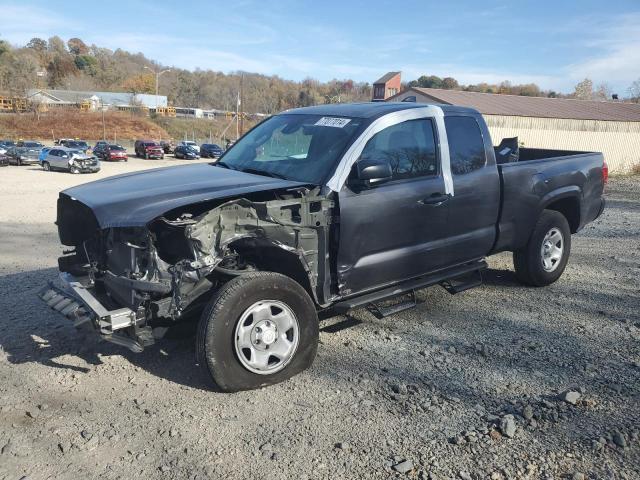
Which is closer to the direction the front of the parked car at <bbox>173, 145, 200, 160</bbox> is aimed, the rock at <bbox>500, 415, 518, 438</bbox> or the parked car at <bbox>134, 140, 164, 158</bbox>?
the rock

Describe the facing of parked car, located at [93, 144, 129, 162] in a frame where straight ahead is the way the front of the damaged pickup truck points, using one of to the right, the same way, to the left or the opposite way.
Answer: to the left

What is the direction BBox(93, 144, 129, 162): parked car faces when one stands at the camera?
facing the viewer and to the right of the viewer

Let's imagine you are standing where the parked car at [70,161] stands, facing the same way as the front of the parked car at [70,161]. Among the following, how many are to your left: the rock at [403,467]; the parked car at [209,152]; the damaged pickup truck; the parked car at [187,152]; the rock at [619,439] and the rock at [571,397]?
2

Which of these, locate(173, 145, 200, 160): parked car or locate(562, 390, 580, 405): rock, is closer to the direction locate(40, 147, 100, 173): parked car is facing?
the rock

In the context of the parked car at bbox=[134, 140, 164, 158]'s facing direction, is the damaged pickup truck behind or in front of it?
in front

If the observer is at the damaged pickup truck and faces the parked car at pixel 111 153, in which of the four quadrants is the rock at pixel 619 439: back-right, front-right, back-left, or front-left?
back-right

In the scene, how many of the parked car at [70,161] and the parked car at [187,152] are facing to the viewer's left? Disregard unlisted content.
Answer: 0

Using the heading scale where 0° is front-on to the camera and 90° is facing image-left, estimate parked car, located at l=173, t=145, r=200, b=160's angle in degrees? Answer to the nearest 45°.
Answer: approximately 315°

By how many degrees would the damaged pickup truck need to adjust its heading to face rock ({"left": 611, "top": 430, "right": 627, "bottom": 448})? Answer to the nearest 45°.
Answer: approximately 90° to its left

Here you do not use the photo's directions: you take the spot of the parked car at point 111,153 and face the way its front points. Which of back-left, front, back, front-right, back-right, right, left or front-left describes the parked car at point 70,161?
front-right

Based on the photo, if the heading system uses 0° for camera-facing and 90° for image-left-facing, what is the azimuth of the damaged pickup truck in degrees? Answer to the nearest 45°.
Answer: approximately 45°
